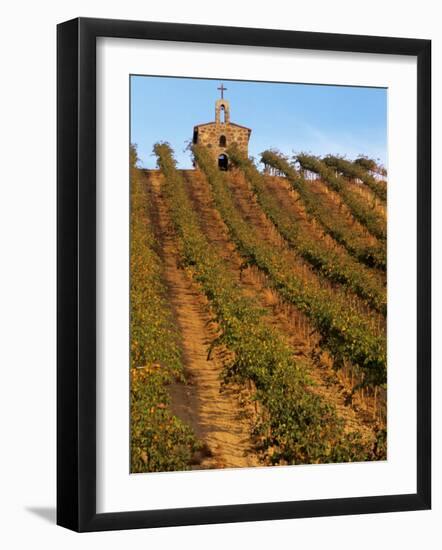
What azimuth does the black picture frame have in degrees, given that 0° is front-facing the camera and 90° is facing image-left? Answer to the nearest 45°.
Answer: approximately 315°
